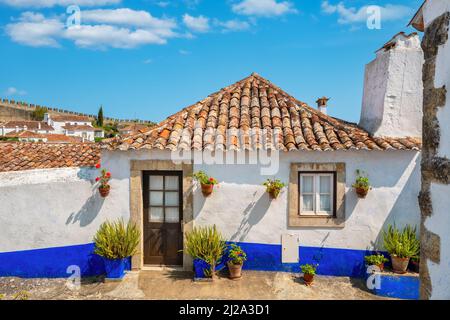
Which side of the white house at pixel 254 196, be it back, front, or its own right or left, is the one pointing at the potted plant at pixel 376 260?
left

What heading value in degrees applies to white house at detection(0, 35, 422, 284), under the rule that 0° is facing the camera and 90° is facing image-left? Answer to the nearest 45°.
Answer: approximately 0°
